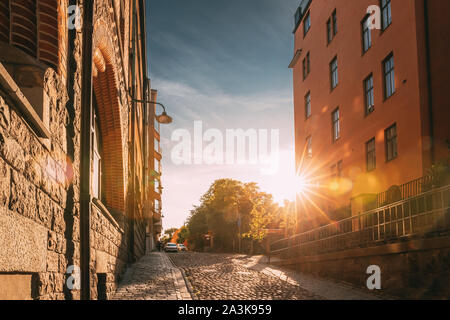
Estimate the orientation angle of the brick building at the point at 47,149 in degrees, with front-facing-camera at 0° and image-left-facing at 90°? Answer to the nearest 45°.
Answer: approximately 270°
